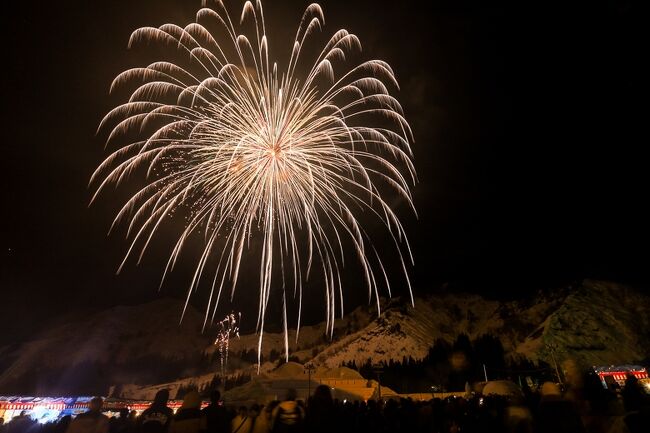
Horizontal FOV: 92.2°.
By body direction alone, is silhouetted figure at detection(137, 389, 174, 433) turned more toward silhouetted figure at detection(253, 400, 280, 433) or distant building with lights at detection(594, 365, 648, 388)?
the distant building with lights

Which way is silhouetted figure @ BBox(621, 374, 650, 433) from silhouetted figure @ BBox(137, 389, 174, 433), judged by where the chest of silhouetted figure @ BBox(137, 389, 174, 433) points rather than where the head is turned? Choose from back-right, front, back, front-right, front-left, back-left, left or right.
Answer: back-right

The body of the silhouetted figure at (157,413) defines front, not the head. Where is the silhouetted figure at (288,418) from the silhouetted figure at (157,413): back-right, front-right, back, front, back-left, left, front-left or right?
back-right

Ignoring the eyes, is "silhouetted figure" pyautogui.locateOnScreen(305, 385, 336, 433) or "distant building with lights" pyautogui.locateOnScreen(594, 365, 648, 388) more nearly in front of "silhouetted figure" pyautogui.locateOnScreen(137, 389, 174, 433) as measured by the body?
the distant building with lights

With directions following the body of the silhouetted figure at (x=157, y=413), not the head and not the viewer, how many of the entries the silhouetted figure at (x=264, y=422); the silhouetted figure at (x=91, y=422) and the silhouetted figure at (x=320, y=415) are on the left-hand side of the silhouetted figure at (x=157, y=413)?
1

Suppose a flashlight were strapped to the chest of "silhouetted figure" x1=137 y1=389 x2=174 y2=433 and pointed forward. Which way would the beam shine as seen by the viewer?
away from the camera

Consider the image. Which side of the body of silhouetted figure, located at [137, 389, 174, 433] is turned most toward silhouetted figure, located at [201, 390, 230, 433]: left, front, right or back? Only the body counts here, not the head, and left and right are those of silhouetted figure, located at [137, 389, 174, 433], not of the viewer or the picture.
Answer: right

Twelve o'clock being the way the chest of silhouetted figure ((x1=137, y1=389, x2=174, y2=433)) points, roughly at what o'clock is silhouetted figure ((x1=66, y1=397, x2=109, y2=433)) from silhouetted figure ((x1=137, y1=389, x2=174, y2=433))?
silhouetted figure ((x1=66, y1=397, x2=109, y2=433)) is roughly at 9 o'clock from silhouetted figure ((x1=137, y1=389, x2=174, y2=433)).

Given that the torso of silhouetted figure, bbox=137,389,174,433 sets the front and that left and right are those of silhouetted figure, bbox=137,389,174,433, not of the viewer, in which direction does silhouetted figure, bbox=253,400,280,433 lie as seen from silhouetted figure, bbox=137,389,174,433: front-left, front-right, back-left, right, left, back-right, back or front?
front-right

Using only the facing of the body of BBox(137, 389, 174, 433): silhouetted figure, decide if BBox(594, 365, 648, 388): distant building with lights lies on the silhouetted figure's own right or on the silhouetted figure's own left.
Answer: on the silhouetted figure's own right
